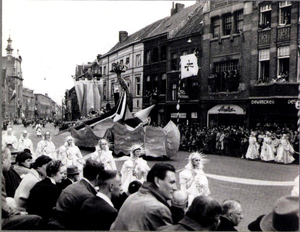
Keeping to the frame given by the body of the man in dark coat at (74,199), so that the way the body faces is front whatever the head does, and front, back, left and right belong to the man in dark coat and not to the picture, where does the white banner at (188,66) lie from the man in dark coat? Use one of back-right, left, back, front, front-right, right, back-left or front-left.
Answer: front

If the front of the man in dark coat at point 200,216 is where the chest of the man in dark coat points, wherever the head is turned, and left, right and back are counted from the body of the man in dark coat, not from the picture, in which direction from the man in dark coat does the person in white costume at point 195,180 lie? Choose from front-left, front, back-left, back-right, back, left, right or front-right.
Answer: front-left

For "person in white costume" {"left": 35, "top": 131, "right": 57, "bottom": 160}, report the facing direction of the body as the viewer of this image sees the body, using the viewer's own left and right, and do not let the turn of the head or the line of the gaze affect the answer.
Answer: facing the viewer and to the right of the viewer

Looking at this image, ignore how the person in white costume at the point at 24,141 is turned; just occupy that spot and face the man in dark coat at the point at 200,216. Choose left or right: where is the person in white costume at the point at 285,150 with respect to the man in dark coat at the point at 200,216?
left

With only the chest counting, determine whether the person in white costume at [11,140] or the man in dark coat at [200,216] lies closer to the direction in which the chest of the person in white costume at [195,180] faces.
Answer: the man in dark coat

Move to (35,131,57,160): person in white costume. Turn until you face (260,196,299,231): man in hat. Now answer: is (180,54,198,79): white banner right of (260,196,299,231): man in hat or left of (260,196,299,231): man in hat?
left

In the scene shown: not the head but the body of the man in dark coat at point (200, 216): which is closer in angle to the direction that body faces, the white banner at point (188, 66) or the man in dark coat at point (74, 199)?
the white banner

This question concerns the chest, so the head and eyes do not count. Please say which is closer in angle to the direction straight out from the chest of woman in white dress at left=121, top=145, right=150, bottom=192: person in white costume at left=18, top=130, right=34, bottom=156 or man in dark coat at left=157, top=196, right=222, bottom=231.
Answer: the man in dark coat

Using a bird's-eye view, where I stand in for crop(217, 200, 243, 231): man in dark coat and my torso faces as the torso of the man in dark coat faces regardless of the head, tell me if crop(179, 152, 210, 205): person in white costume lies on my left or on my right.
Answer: on my left
